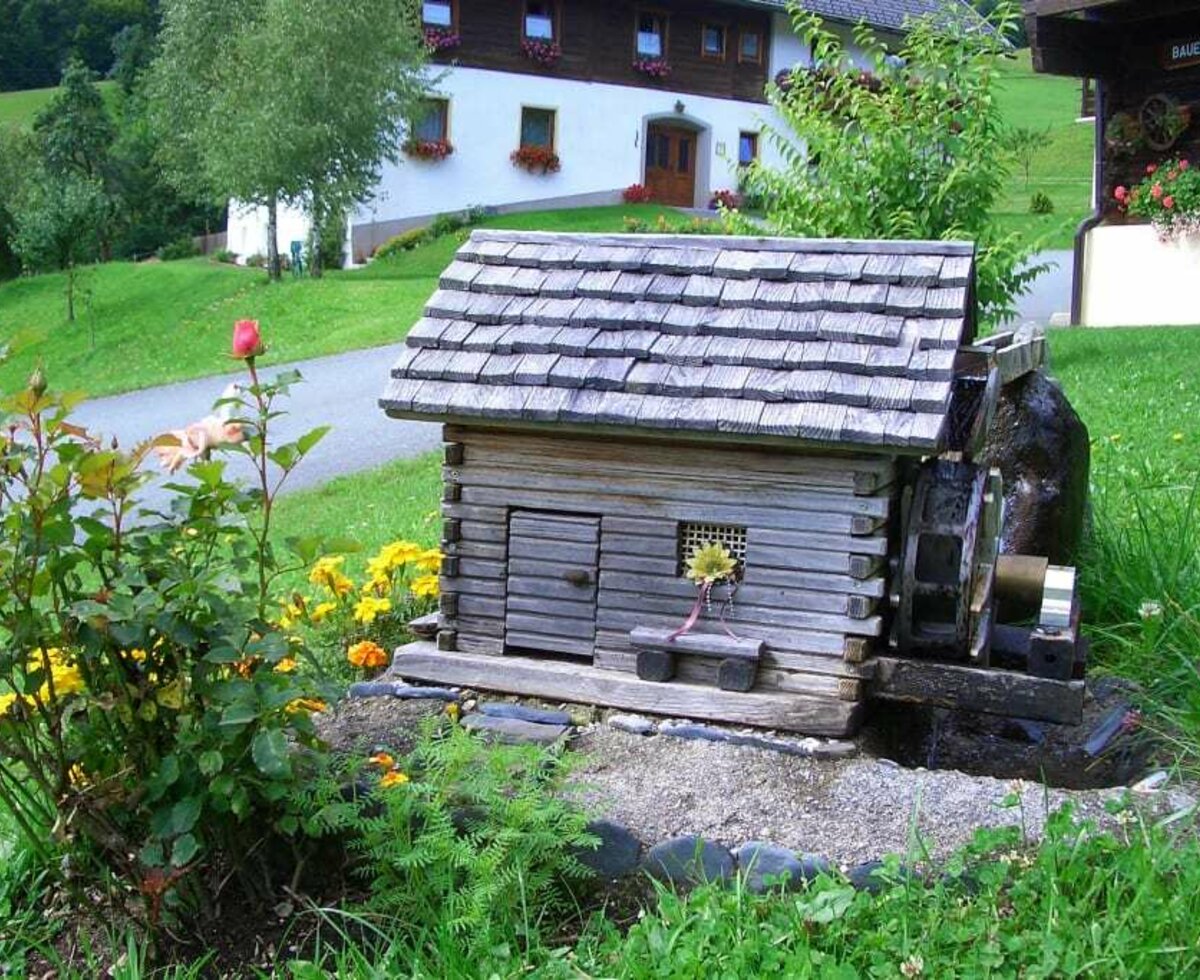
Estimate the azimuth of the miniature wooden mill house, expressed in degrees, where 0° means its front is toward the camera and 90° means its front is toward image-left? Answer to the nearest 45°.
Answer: approximately 0°

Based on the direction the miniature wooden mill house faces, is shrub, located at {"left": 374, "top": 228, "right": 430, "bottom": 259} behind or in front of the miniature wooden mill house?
behind

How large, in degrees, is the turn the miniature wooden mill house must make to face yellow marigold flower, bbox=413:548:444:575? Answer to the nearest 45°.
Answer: approximately 135° to its right

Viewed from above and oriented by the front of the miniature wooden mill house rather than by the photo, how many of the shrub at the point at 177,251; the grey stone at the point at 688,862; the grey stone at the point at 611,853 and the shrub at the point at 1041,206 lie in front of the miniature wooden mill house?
2

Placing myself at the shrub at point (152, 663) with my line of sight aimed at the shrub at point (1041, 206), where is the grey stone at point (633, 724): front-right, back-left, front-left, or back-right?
front-right

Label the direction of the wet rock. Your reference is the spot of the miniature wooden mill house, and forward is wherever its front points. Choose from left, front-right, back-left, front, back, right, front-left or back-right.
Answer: back-left

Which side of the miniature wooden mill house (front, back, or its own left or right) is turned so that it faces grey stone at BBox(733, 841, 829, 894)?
front

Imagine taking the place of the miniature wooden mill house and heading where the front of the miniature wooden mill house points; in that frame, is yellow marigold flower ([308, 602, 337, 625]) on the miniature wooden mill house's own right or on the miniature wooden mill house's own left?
on the miniature wooden mill house's own right

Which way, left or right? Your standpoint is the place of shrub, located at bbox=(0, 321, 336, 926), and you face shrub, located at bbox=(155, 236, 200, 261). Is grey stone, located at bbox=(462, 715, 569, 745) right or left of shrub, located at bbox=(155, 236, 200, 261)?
right

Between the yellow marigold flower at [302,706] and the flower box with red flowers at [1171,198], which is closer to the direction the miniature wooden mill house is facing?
the yellow marigold flower

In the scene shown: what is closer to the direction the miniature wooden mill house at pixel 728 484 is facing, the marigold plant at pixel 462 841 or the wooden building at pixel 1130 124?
the marigold plant

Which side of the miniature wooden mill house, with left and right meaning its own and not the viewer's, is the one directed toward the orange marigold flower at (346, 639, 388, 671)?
right

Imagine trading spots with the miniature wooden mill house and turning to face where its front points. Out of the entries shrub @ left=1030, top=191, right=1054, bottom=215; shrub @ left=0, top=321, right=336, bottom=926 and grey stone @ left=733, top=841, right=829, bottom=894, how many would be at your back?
1

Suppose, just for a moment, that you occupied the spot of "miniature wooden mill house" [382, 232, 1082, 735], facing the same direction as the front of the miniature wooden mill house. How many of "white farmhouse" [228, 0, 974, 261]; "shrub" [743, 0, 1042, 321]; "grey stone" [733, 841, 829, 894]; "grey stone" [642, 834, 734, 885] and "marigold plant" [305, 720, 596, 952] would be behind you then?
2

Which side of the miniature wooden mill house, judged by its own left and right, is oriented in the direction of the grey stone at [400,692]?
right

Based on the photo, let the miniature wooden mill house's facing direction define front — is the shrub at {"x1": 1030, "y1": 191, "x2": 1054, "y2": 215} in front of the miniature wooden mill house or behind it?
behind

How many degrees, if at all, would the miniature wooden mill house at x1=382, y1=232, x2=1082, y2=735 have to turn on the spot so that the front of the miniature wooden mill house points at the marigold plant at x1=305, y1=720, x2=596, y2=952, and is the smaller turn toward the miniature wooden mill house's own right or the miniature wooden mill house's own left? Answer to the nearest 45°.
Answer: approximately 45° to the miniature wooden mill house's own right

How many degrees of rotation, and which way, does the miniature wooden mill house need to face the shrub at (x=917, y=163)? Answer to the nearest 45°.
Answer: approximately 180°
